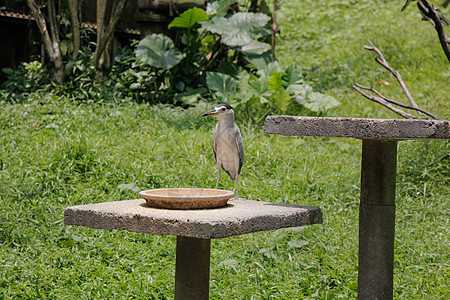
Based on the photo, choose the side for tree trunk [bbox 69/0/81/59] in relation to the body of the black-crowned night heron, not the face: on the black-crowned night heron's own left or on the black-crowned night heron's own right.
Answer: on the black-crowned night heron's own right

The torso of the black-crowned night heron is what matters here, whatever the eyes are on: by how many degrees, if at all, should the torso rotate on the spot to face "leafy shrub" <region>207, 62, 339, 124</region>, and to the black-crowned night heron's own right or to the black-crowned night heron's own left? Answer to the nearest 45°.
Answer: approximately 135° to the black-crowned night heron's own right

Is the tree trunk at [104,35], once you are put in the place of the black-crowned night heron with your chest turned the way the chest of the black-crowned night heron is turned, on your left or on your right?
on your right

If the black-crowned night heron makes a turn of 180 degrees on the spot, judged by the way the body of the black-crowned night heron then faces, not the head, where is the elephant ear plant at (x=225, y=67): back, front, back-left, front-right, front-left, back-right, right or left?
front-left

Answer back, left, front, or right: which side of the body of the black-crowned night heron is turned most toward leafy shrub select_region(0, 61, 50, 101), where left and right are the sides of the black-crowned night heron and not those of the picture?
right

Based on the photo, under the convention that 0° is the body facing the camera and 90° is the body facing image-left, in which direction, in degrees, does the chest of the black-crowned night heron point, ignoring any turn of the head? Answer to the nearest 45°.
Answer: approximately 45°
